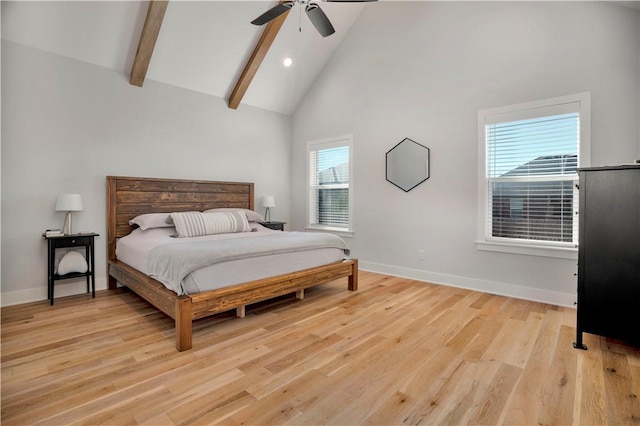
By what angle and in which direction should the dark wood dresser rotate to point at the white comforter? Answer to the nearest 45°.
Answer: approximately 45° to its left

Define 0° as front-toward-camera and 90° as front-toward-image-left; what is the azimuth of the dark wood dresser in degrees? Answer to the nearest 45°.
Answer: approximately 90°

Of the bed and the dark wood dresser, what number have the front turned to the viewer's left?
1

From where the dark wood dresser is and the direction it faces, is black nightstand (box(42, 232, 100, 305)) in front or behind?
in front

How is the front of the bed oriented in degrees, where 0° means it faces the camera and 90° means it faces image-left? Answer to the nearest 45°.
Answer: approximately 315°

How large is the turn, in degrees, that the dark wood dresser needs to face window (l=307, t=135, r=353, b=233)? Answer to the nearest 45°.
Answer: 0° — it already faces it
